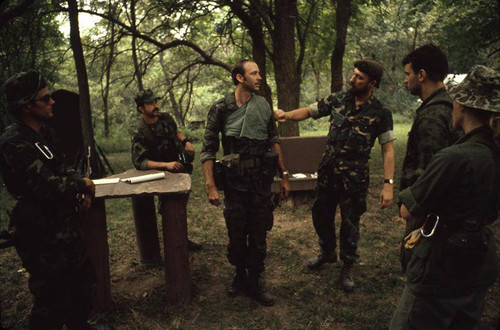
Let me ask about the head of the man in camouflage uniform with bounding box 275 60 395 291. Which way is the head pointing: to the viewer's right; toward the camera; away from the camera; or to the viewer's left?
to the viewer's left

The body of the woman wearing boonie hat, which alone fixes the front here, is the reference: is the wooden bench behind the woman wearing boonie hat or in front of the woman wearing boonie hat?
in front

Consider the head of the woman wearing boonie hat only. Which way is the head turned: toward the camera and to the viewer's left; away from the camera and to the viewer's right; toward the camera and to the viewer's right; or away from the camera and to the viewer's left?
away from the camera and to the viewer's left

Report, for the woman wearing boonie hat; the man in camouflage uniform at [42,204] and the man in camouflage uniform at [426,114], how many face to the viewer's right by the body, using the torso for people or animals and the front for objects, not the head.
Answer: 1

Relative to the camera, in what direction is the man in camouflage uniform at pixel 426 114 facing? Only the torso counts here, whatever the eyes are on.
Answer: to the viewer's left

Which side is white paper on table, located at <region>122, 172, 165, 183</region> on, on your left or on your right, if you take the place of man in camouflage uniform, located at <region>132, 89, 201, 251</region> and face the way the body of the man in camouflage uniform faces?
on your right

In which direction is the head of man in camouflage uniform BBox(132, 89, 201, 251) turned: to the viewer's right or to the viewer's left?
to the viewer's right

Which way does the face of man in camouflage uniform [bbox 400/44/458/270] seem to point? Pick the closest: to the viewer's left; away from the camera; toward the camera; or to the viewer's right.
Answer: to the viewer's left

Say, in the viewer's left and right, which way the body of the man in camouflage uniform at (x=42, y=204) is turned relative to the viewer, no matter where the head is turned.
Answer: facing to the right of the viewer

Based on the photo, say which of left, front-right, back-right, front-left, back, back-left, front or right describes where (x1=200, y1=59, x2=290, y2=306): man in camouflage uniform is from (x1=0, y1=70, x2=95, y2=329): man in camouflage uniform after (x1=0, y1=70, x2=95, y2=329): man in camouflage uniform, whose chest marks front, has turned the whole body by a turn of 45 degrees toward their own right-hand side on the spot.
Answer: front-left

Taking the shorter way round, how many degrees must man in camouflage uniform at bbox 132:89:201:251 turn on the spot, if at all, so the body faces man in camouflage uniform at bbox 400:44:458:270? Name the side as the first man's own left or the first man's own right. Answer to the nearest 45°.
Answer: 0° — they already face them

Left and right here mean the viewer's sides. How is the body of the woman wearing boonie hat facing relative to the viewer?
facing away from the viewer and to the left of the viewer

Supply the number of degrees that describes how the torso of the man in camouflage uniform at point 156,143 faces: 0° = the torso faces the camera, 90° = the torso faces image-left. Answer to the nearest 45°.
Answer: approximately 315°
